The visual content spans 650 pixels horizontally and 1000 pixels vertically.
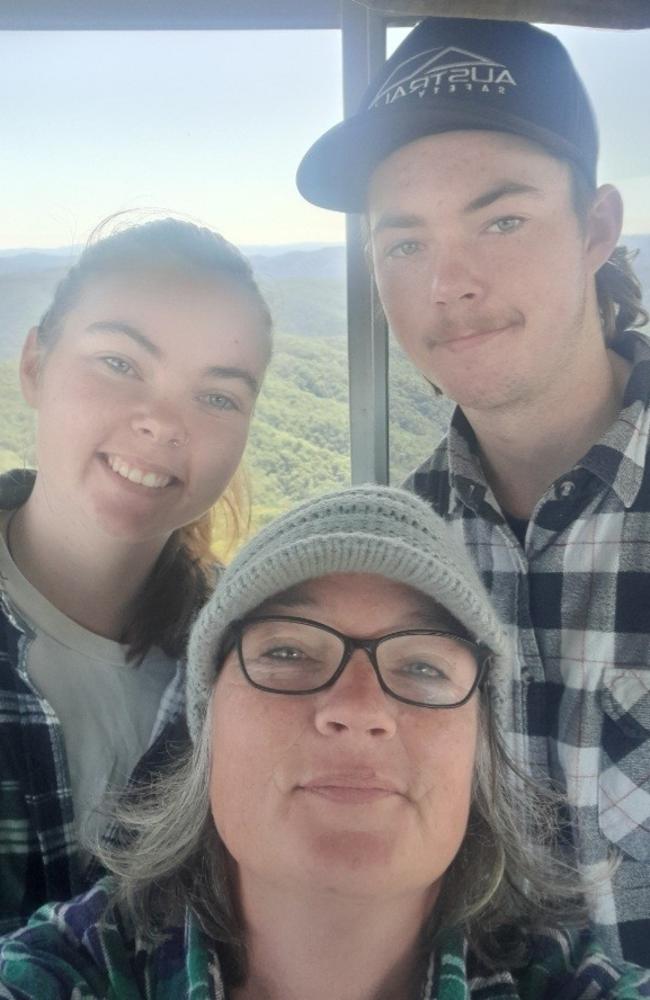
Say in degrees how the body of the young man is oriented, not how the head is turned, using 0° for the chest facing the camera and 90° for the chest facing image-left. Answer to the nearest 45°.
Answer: approximately 45°

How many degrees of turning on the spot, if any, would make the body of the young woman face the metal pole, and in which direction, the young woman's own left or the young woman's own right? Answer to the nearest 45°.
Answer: approximately 135° to the young woman's own left
